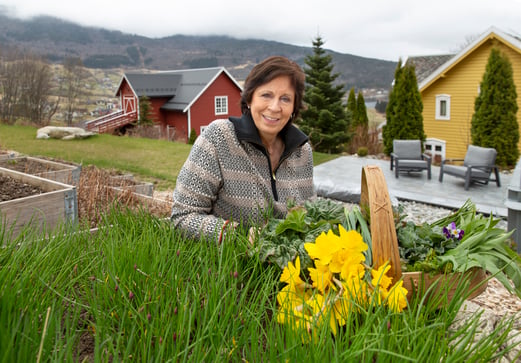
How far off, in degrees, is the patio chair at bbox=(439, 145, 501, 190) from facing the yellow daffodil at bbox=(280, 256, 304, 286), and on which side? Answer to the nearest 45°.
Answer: approximately 45° to its left

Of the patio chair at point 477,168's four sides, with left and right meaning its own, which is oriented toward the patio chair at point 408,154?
right

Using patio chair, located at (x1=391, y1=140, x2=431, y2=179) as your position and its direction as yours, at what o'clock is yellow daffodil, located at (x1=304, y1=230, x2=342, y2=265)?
The yellow daffodil is roughly at 12 o'clock from the patio chair.

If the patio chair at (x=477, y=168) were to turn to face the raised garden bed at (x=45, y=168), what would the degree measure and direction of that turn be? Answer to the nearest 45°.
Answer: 0° — it already faces it

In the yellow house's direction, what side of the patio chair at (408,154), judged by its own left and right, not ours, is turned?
back

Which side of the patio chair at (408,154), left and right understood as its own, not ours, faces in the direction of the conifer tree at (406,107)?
back

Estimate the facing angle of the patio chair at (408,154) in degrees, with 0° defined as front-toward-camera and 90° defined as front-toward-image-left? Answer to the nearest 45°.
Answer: approximately 0°

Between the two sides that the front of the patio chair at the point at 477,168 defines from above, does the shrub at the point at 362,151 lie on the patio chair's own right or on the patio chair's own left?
on the patio chair's own right

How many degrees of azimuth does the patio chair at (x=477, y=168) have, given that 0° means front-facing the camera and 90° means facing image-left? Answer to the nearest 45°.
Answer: approximately 45°

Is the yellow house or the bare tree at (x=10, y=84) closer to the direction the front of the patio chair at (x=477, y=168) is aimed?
the bare tree
